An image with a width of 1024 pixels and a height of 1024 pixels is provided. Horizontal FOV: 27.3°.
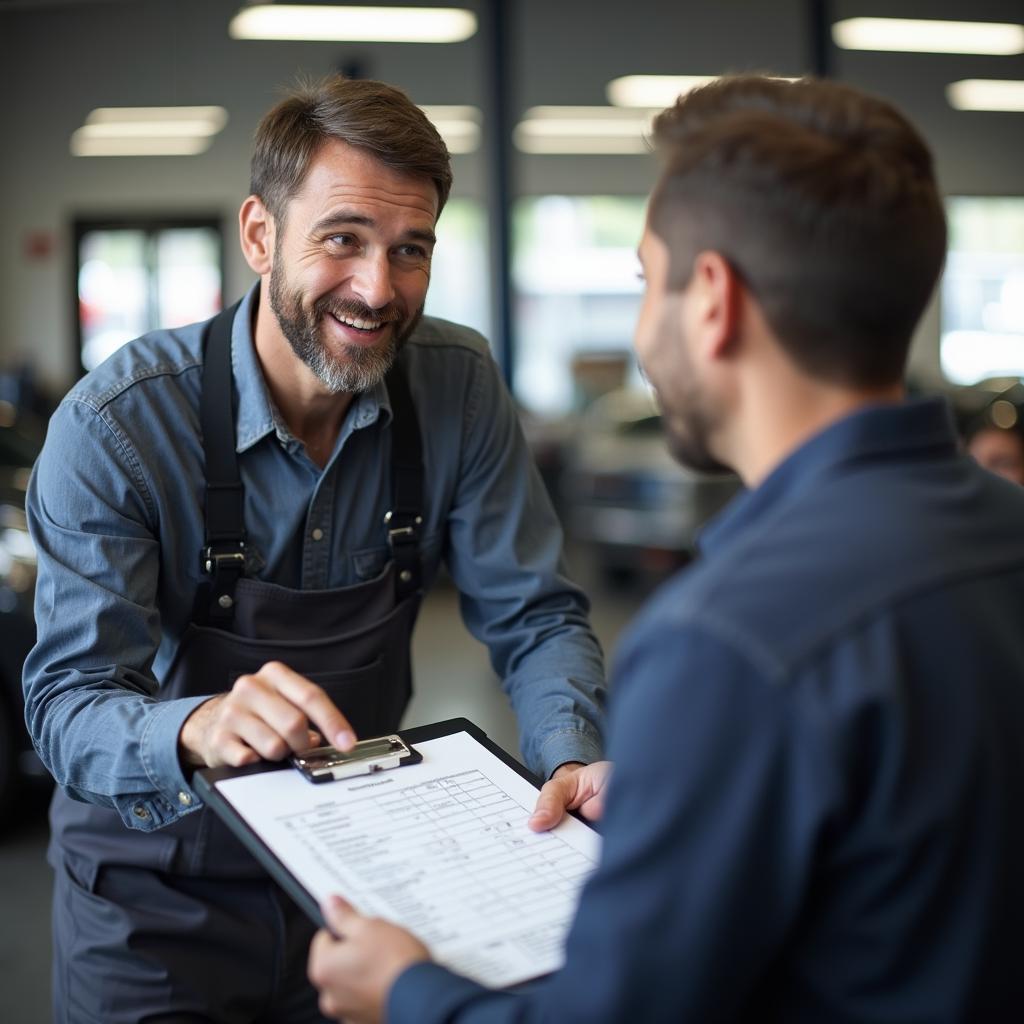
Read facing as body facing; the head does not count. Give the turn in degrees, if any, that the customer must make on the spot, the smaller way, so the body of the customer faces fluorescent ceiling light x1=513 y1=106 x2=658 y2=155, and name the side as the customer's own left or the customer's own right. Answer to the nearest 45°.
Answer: approximately 45° to the customer's own right

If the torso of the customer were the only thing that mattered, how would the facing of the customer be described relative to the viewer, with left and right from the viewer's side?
facing away from the viewer and to the left of the viewer

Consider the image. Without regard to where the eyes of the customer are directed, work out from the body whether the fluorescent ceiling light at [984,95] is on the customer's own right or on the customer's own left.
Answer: on the customer's own right

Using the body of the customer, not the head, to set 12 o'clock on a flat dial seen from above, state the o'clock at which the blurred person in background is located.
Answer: The blurred person in background is roughly at 2 o'clock from the customer.

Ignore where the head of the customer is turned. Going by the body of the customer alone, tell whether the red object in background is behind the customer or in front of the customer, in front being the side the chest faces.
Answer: in front

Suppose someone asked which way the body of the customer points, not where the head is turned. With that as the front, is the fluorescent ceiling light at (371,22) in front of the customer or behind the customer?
in front

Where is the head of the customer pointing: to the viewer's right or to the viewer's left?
to the viewer's left

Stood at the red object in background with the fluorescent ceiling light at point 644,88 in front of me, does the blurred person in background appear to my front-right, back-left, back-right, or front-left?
front-right

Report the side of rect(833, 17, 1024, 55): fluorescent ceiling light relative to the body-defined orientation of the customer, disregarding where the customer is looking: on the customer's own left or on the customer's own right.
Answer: on the customer's own right

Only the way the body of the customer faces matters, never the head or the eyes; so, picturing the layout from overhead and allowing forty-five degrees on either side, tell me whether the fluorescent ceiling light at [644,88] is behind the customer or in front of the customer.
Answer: in front

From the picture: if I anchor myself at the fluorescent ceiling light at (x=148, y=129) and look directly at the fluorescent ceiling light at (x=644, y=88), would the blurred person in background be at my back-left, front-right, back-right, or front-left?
front-right
